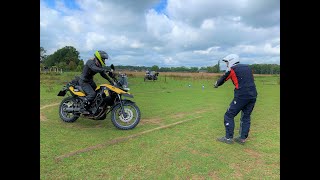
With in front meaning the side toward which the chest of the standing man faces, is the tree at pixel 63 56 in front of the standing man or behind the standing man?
in front

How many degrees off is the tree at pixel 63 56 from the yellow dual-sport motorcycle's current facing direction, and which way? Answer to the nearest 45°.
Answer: approximately 135° to its left

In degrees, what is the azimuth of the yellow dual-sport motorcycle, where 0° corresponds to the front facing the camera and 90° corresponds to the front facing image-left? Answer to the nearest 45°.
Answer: approximately 315°

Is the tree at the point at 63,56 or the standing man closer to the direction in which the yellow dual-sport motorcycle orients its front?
the standing man

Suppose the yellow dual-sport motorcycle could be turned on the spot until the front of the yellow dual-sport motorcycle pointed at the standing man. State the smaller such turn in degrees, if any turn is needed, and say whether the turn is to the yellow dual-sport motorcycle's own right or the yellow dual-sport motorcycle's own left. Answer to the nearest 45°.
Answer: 0° — it already faces them

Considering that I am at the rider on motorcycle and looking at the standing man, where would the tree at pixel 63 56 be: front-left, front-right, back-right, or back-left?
back-left

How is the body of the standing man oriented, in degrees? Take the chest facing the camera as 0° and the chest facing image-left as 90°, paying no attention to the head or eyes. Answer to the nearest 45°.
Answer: approximately 135°
